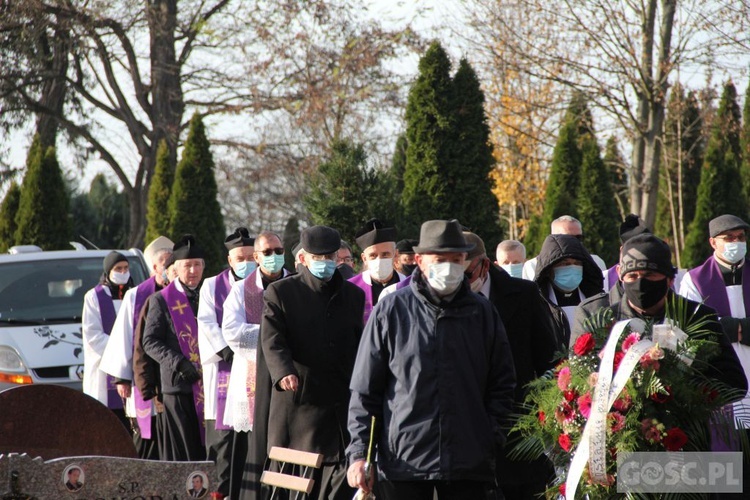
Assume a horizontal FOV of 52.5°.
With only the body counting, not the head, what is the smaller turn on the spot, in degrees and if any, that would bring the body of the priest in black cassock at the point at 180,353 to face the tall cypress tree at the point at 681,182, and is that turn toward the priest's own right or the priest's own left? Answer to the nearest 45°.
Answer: approximately 90° to the priest's own left

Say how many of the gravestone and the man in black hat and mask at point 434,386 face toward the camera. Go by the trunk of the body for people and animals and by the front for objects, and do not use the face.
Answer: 2

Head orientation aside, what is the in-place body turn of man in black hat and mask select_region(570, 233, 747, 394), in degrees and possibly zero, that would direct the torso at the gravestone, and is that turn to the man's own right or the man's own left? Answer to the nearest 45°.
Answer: approximately 90° to the man's own right

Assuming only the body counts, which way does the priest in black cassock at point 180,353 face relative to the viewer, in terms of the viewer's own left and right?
facing the viewer and to the right of the viewer

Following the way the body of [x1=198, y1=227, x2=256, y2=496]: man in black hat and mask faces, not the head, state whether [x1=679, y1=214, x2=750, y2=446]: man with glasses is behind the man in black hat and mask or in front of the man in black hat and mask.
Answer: in front

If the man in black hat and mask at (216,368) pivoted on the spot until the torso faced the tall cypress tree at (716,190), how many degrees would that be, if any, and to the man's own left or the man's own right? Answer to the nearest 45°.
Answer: approximately 90° to the man's own left
